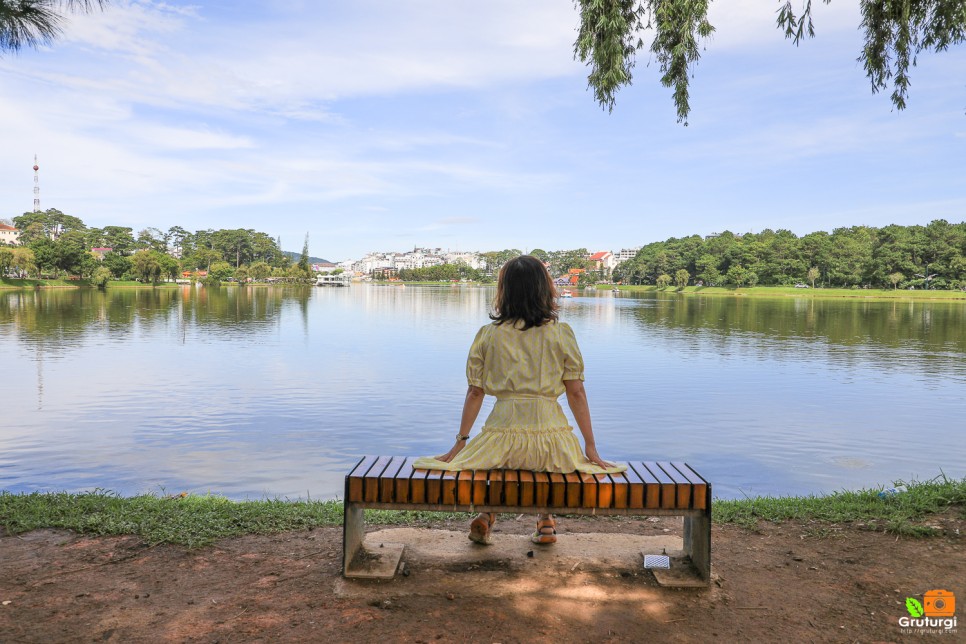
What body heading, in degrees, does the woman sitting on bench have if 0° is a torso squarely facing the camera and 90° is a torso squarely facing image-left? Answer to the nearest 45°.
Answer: approximately 180°
